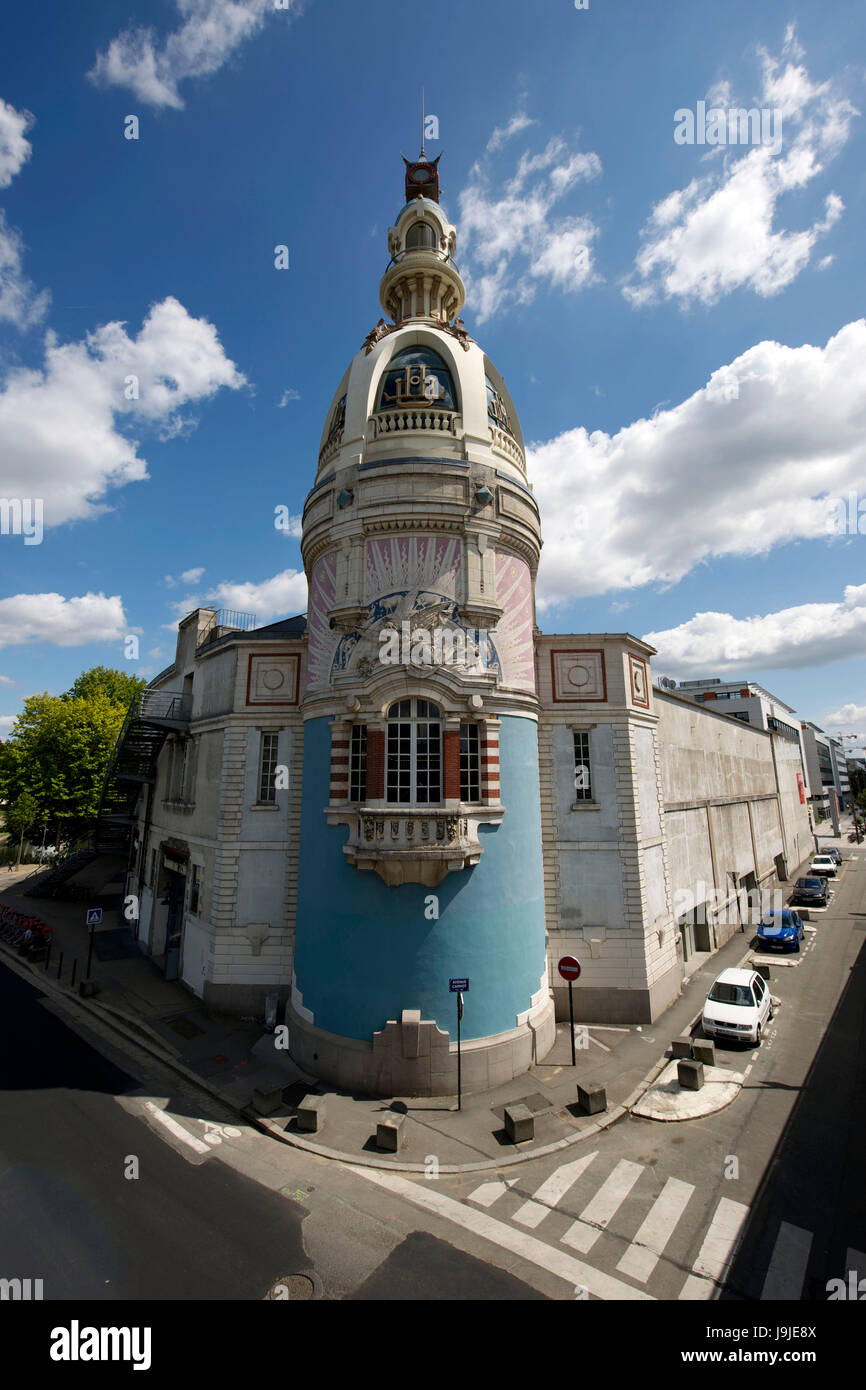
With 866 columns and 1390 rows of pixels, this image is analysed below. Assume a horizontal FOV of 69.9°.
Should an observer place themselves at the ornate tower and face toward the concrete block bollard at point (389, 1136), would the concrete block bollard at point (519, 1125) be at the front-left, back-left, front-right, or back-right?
front-left

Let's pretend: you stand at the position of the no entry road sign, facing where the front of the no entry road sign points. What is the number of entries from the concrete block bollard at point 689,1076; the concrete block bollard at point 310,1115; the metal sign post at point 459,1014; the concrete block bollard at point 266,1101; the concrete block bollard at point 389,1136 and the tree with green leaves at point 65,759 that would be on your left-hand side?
1

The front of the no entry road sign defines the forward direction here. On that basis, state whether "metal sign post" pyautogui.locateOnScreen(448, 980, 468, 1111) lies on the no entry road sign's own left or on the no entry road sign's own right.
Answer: on the no entry road sign's own right

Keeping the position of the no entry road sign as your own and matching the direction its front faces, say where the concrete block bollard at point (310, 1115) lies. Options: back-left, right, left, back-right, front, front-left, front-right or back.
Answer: front-right

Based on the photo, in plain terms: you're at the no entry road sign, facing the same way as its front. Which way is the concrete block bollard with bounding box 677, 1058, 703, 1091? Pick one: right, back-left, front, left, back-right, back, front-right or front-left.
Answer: left

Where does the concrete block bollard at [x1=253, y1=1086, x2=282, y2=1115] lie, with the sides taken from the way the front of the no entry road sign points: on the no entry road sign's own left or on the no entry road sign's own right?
on the no entry road sign's own right

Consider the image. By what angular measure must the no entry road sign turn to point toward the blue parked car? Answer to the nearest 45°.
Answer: approximately 135° to its left

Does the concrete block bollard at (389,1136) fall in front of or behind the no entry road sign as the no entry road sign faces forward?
in front

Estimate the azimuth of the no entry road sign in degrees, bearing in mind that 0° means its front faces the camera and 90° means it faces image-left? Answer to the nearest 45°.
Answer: approximately 0°

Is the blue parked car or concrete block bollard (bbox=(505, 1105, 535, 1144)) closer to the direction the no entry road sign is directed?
the concrete block bollard
